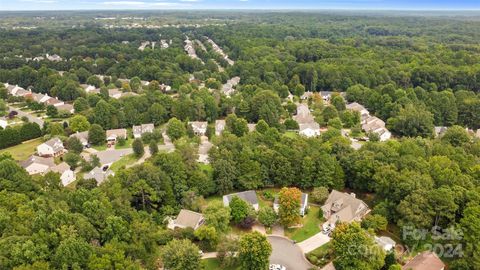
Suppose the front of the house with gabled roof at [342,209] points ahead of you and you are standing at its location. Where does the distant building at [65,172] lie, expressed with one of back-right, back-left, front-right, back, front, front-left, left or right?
front-right

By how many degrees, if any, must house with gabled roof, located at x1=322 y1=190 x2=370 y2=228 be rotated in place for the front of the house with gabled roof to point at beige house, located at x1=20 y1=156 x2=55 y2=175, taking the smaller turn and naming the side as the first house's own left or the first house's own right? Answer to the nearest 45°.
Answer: approximately 45° to the first house's own right

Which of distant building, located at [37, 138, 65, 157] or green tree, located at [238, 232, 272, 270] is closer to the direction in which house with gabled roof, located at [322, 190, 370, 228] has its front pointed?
the green tree

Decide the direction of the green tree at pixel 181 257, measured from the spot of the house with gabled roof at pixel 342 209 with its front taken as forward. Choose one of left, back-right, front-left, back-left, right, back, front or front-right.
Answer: front

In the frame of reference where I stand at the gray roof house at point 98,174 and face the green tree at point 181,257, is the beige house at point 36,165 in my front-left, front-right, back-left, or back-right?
back-right

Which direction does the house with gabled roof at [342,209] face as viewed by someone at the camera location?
facing the viewer and to the left of the viewer

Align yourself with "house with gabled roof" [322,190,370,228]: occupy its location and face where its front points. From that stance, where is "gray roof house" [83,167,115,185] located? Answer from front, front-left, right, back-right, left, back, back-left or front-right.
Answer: front-right

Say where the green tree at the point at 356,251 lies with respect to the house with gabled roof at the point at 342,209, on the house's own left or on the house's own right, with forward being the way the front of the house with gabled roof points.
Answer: on the house's own left

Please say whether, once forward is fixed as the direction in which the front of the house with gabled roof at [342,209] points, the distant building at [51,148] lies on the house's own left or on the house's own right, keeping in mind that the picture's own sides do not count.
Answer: on the house's own right

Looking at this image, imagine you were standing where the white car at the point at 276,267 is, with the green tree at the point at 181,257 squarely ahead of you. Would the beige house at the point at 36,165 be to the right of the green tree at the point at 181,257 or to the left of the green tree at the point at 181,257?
right
